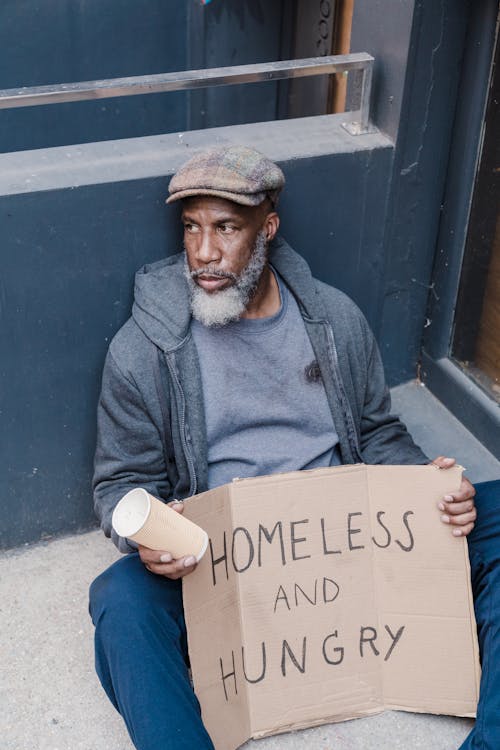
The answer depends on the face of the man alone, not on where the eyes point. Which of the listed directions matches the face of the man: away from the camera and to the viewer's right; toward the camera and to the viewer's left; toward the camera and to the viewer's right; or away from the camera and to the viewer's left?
toward the camera and to the viewer's left

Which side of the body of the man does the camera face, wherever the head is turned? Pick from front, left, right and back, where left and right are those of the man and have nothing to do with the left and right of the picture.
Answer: front
